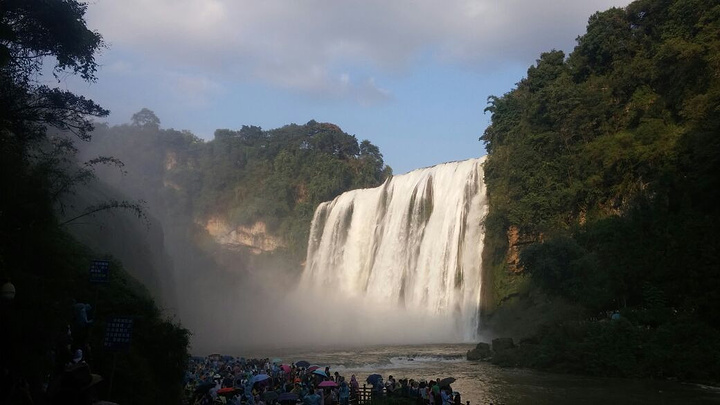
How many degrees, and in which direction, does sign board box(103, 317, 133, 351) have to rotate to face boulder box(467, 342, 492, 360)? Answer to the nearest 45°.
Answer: approximately 135° to its left

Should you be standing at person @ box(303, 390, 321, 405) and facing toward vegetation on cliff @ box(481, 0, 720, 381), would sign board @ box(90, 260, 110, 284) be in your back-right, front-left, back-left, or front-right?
back-left

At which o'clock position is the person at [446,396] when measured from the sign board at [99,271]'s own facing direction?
The person is roughly at 9 o'clock from the sign board.

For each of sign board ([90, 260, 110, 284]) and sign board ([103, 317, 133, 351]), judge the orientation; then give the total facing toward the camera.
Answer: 2

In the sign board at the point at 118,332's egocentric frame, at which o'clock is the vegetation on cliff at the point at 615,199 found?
The vegetation on cliff is roughly at 8 o'clock from the sign board.

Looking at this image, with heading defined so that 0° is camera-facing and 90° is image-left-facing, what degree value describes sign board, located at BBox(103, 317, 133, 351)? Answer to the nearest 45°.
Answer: approximately 0°

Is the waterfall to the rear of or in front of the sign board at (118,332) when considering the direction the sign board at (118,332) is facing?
to the rear

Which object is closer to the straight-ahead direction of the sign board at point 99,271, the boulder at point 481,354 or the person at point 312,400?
the person

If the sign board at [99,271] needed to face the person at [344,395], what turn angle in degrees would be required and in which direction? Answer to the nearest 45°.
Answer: approximately 90° to its left

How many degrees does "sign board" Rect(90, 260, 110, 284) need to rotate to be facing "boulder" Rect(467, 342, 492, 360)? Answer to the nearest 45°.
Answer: approximately 135° to its left
